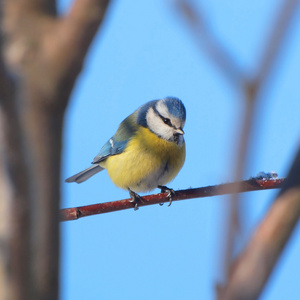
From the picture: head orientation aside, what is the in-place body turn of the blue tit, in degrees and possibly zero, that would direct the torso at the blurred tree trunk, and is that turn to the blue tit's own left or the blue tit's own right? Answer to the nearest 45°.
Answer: approximately 45° to the blue tit's own right

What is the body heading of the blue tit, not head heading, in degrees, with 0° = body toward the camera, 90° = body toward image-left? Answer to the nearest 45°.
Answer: approximately 315°
